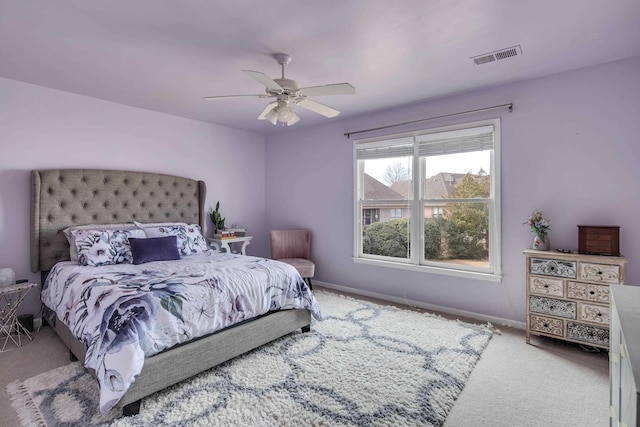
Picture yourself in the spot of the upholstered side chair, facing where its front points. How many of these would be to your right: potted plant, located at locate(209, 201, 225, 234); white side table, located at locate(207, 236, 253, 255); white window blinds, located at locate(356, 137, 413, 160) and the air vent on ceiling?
2

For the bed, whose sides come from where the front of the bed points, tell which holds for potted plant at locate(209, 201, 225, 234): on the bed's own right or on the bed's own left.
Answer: on the bed's own left

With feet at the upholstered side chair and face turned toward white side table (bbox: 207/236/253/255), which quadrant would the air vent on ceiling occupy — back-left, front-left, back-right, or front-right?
back-left

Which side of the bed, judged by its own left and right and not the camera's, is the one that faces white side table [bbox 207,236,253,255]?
left

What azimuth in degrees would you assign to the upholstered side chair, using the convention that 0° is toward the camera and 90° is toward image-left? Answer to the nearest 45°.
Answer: approximately 0°

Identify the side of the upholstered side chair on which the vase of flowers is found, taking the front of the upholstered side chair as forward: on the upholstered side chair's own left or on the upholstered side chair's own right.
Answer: on the upholstered side chair's own left

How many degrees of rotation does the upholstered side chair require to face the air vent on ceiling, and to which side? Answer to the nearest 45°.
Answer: approximately 45° to its left
